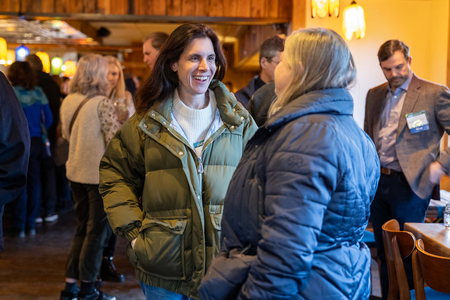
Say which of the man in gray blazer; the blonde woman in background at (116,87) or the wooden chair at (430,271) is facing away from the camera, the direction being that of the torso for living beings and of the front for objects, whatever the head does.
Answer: the wooden chair

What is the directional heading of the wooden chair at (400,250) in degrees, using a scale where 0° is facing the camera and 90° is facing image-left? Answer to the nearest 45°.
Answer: approximately 225°

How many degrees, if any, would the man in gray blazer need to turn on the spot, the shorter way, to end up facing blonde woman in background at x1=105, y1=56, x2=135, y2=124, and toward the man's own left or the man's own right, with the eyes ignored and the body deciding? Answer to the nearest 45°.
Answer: approximately 45° to the man's own right

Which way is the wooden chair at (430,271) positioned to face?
away from the camera

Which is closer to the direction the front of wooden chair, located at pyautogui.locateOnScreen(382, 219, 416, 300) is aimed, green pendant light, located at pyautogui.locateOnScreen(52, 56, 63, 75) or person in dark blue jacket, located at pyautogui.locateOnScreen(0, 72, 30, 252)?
the green pendant light

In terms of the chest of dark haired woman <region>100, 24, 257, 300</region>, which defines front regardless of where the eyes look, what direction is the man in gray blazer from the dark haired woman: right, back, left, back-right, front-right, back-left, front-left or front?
left

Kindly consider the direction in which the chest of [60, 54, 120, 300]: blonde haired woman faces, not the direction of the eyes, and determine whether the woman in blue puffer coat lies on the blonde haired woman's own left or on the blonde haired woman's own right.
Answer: on the blonde haired woman's own right

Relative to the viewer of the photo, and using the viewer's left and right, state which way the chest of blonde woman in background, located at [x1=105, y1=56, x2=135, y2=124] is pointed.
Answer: facing the viewer and to the left of the viewer

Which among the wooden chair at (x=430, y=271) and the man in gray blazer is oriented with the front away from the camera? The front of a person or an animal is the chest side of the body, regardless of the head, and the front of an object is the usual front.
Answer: the wooden chair

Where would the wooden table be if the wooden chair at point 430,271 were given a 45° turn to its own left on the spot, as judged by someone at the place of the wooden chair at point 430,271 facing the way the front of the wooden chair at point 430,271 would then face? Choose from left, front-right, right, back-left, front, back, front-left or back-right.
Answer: front-right

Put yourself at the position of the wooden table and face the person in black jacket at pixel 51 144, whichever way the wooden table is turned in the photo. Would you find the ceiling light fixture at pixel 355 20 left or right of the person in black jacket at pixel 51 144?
right

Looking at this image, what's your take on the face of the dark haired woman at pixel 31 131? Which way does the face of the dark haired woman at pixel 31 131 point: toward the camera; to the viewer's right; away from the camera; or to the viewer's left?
away from the camera

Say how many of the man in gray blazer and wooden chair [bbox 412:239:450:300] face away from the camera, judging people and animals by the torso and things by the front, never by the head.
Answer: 1

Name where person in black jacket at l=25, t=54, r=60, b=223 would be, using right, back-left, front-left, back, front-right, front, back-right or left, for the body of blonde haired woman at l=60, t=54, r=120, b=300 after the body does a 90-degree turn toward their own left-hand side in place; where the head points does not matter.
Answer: front-right

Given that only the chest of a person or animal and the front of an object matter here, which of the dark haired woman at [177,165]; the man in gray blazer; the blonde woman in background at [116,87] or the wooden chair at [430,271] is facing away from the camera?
the wooden chair

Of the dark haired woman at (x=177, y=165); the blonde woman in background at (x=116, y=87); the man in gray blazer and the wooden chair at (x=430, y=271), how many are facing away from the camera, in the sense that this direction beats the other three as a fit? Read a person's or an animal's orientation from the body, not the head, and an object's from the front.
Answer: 1
